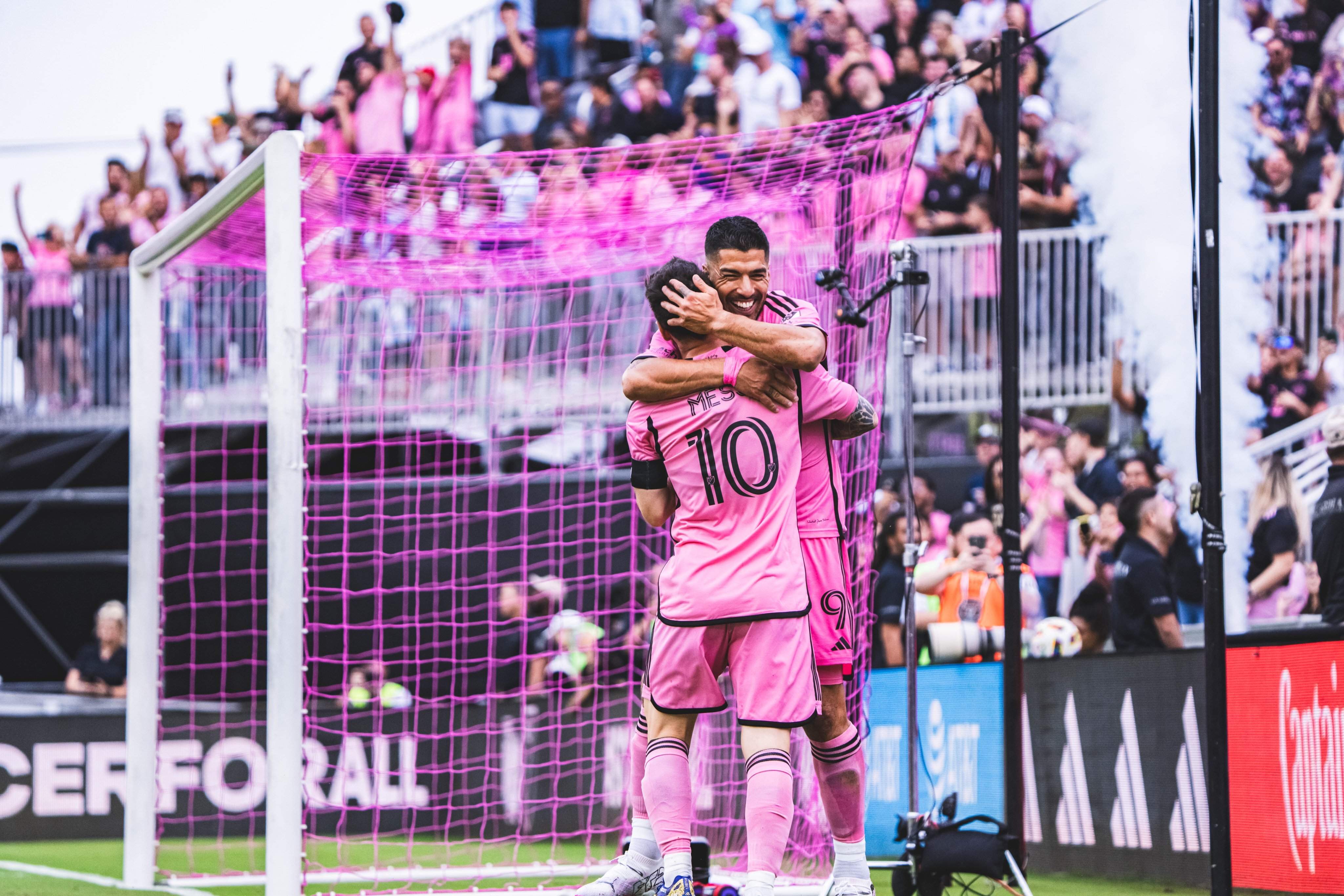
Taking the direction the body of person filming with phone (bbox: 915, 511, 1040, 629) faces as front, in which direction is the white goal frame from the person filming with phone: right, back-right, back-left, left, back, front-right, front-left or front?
front-right

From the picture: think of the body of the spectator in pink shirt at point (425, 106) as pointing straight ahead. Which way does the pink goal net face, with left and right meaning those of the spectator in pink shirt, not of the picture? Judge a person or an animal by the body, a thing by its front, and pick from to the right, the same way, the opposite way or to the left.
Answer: to the right

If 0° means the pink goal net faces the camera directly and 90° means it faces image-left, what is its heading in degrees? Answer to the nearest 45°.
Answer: approximately 90°

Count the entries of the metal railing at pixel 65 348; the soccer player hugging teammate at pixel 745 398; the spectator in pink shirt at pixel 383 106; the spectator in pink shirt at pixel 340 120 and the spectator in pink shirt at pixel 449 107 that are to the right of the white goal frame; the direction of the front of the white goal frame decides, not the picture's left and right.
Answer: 4
